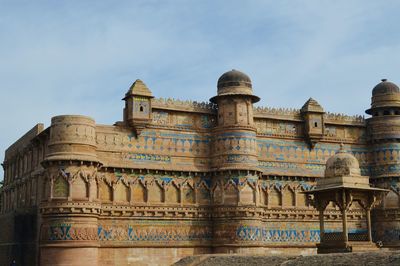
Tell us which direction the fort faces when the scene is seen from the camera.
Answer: facing the viewer and to the right of the viewer
